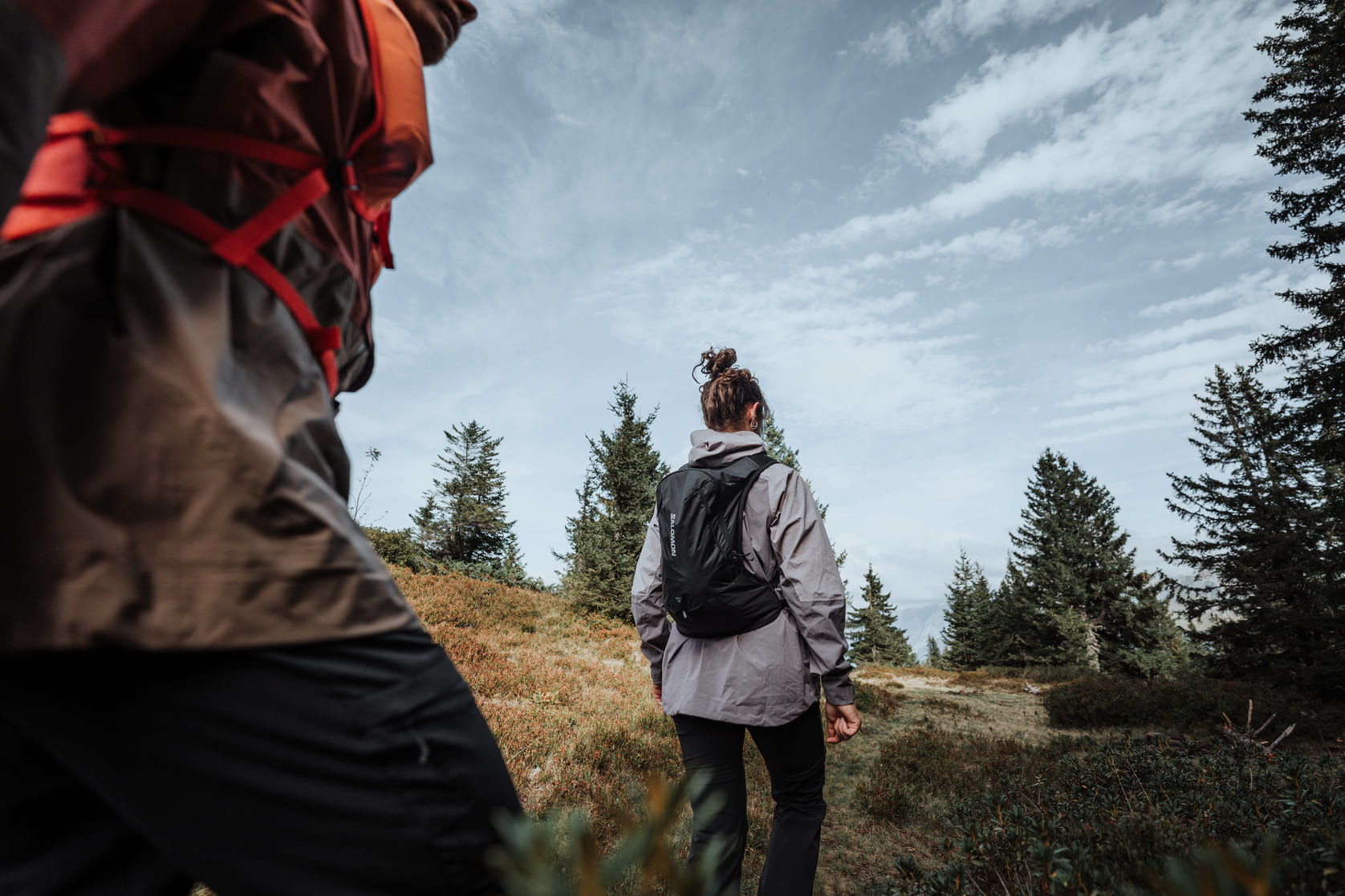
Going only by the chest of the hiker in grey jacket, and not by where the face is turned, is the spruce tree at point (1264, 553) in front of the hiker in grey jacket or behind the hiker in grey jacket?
in front

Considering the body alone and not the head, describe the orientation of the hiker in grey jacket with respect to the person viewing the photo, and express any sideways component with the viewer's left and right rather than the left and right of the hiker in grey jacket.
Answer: facing away from the viewer and to the right of the viewer

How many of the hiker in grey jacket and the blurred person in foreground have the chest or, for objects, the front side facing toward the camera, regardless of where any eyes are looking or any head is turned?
0

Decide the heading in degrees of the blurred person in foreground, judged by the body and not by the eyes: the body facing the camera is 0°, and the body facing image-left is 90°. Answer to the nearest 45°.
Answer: approximately 270°

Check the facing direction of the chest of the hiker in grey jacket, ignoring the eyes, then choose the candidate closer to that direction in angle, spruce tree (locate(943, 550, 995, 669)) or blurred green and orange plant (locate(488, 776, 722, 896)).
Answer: the spruce tree
